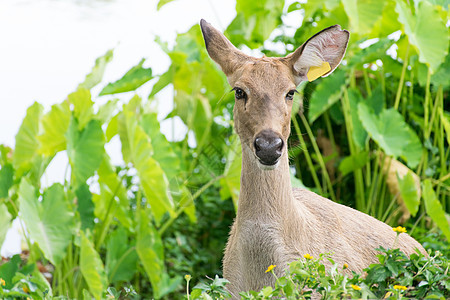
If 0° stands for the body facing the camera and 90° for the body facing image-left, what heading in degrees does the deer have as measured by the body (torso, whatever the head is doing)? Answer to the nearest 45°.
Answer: approximately 45°
